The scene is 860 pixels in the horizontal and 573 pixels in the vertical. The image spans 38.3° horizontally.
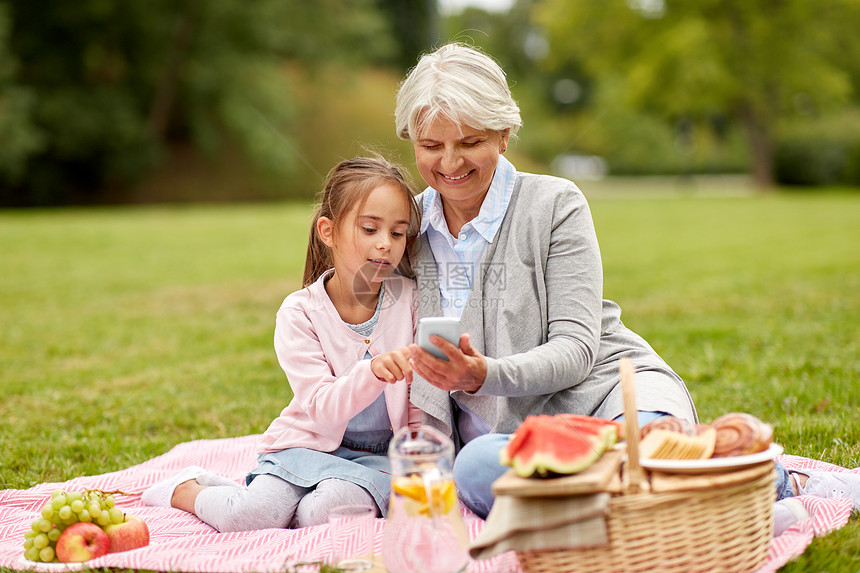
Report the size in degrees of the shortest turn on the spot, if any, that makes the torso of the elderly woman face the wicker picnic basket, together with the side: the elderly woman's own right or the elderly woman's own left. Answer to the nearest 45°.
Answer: approximately 90° to the elderly woman's own left

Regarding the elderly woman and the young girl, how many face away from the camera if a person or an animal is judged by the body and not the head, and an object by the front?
0

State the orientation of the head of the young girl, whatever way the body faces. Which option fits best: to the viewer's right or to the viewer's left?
to the viewer's right

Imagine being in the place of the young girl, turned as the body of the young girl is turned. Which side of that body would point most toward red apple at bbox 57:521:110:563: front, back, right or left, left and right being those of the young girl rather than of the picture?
right

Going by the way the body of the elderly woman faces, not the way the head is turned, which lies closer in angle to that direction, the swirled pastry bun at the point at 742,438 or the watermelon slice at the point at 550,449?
the watermelon slice

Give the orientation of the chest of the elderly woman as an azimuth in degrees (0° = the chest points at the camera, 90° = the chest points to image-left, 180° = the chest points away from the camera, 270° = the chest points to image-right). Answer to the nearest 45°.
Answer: approximately 45°

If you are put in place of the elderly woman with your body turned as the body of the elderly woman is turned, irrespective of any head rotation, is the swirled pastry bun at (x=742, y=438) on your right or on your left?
on your left

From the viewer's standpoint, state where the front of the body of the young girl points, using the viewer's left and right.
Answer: facing the viewer and to the right of the viewer

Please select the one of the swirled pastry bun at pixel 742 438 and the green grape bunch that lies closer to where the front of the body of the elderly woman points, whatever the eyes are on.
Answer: the green grape bunch

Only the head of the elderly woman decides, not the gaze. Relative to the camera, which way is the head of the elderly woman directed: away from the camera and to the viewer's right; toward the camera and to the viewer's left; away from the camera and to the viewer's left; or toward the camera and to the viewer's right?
toward the camera and to the viewer's left

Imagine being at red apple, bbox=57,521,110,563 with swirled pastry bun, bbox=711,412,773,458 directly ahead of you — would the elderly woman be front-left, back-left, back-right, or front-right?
front-left

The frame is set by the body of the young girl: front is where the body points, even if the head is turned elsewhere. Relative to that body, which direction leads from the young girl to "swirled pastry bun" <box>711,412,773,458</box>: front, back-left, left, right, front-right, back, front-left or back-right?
front
